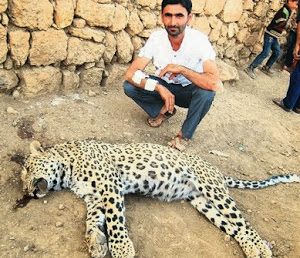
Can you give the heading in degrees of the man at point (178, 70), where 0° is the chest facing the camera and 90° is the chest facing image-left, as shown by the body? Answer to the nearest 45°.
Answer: approximately 0°

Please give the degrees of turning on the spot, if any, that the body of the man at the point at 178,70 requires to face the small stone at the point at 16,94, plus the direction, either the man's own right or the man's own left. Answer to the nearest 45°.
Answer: approximately 90° to the man's own right

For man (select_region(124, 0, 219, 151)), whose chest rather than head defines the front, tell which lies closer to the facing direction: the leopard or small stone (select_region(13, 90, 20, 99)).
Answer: the leopard
